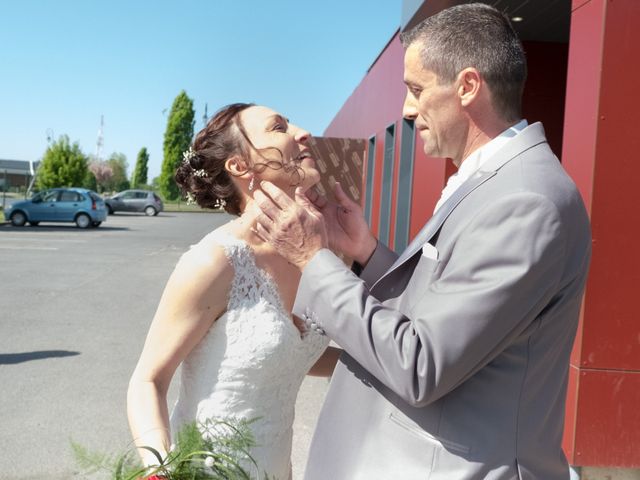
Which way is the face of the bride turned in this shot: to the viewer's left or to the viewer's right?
to the viewer's right

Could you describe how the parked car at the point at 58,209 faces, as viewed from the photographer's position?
facing to the left of the viewer

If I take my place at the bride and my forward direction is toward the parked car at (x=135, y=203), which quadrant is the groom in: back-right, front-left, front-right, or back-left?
back-right

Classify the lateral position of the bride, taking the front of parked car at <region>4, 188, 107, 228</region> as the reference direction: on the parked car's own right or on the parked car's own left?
on the parked car's own left

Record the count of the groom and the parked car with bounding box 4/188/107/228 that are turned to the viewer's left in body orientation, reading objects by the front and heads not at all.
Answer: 2

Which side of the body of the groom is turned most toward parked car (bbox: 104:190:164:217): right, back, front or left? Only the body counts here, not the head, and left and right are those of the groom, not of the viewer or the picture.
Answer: right

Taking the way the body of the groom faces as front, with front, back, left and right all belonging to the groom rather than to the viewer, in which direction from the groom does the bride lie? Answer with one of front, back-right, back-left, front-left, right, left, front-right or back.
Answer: front-right

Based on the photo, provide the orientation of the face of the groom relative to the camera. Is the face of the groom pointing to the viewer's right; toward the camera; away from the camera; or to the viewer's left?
to the viewer's left

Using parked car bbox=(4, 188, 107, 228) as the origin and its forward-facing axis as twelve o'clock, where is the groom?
The groom is roughly at 9 o'clock from the parked car.

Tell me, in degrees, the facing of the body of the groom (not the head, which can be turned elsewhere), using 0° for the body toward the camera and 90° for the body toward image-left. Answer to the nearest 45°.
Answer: approximately 90°

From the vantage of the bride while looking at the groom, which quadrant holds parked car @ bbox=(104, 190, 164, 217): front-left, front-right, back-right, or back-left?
back-left
